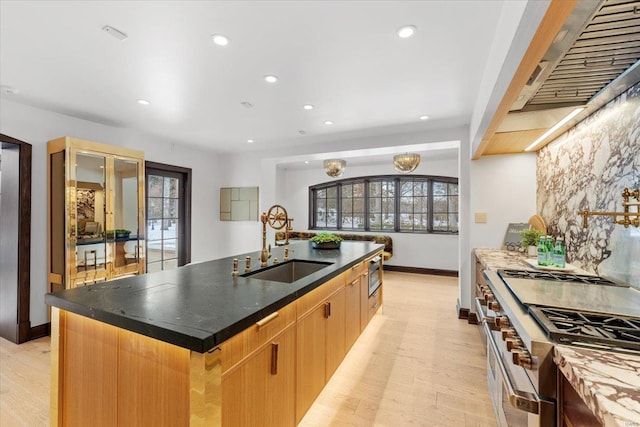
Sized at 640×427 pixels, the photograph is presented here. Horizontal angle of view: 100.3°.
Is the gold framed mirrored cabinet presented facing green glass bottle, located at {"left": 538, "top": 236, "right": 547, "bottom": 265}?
yes

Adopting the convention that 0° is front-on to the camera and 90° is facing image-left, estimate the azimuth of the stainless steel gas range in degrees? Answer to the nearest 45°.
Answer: approximately 90°

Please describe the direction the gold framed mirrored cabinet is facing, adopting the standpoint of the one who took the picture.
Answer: facing the viewer and to the right of the viewer

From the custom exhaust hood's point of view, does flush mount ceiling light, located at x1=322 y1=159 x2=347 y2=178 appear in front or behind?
in front

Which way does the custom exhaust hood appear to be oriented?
to the viewer's left

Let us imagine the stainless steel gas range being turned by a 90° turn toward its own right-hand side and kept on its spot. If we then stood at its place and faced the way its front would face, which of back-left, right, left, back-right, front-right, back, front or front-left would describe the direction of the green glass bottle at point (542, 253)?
front

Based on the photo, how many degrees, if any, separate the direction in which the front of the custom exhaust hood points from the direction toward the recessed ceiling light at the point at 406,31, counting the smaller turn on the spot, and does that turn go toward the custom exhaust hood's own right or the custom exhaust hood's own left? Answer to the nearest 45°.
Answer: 0° — it already faces it

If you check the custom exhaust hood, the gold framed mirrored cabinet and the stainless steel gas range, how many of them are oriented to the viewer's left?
2

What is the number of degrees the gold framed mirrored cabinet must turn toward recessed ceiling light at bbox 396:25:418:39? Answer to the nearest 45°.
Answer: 0° — it already faces it

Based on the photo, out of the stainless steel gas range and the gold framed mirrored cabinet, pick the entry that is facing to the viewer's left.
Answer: the stainless steel gas range

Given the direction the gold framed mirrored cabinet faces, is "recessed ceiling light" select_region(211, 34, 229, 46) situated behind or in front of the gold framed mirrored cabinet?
in front

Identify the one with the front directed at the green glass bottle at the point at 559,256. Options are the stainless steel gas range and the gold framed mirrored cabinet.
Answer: the gold framed mirrored cabinet

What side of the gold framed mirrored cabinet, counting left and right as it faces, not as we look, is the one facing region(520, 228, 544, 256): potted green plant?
front

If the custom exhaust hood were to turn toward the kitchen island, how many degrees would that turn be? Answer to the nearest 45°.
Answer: approximately 45° to its left

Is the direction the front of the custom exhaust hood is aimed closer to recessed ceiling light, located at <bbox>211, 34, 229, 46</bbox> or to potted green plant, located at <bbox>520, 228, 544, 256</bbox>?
the recessed ceiling light
